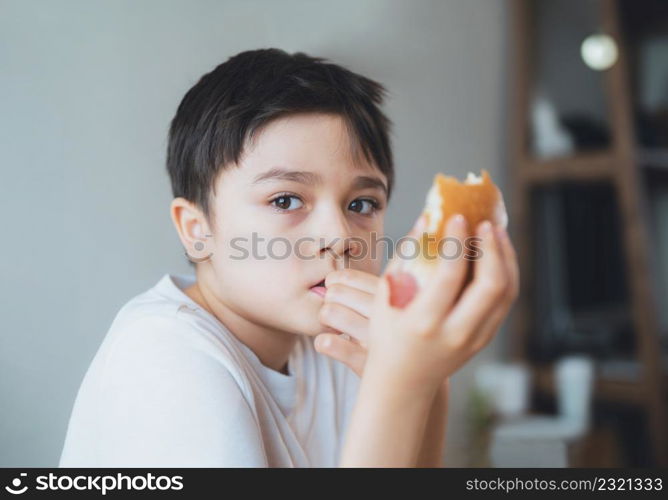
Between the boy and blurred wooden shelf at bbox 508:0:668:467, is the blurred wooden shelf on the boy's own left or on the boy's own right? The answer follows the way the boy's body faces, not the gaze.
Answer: on the boy's own left

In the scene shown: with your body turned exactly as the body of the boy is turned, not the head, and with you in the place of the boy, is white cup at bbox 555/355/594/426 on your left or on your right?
on your left

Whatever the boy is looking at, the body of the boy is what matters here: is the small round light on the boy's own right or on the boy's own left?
on the boy's own left

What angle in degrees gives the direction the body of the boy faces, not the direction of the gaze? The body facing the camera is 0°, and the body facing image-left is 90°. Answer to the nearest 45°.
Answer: approximately 315°
